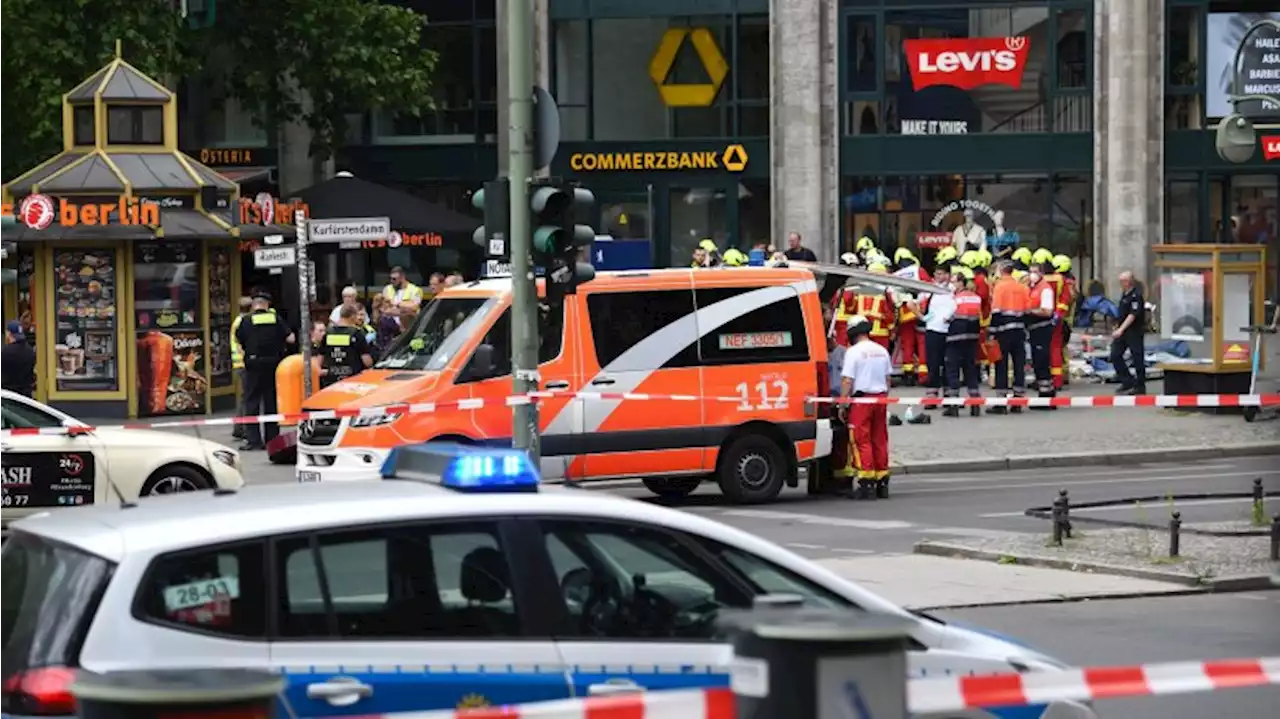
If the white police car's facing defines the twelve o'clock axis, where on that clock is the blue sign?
The blue sign is roughly at 9 o'clock from the white police car.

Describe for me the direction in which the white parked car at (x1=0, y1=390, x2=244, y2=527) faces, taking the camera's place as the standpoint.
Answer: facing to the right of the viewer

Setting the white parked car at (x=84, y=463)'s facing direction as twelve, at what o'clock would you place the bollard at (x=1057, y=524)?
The bollard is roughly at 1 o'clock from the white parked car.

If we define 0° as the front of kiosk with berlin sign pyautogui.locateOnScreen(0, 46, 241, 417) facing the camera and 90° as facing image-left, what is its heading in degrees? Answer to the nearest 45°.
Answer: approximately 0°

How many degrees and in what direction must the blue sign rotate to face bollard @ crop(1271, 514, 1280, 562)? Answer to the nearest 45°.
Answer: approximately 45° to its left

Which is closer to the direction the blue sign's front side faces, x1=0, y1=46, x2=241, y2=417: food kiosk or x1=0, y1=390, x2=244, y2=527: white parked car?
the white parked car

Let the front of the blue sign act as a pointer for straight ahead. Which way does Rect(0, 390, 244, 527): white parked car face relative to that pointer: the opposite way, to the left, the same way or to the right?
to the left

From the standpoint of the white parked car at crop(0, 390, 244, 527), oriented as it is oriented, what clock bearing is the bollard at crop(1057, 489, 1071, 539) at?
The bollard is roughly at 1 o'clock from the white parked car.

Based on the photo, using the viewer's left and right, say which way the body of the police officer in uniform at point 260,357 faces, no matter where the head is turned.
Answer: facing away from the viewer

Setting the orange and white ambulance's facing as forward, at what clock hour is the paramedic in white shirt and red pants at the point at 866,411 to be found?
The paramedic in white shirt and red pants is roughly at 7 o'clock from the orange and white ambulance.

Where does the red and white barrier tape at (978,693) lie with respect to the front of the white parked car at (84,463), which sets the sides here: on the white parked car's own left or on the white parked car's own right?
on the white parked car's own right
